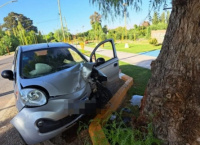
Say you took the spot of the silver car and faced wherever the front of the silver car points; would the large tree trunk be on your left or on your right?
on your left

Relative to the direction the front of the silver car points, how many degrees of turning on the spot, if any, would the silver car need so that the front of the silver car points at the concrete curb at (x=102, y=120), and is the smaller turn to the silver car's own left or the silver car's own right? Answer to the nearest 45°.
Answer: approximately 90° to the silver car's own left

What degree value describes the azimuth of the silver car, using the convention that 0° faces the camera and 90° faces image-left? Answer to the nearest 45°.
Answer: approximately 0°
